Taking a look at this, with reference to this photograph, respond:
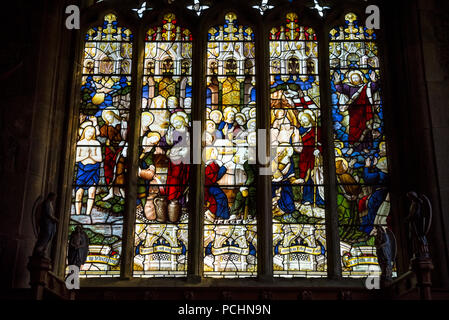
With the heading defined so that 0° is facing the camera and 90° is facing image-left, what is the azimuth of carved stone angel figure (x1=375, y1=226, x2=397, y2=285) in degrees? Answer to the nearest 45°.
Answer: approximately 90°

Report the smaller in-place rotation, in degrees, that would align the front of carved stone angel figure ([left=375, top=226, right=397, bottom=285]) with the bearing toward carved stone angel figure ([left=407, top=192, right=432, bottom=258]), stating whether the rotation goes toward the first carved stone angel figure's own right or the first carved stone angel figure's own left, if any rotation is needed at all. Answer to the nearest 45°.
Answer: approximately 135° to the first carved stone angel figure's own left

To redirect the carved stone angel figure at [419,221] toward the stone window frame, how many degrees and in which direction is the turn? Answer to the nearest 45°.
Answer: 0° — it already faces it

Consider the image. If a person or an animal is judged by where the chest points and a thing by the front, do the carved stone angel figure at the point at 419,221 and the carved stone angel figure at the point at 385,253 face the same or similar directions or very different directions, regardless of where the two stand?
same or similar directions

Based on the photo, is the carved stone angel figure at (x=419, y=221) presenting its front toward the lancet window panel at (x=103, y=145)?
yes

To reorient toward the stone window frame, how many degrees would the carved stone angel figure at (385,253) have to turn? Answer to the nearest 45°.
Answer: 0° — it already faces it

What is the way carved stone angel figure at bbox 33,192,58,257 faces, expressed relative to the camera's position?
facing to the right of the viewer

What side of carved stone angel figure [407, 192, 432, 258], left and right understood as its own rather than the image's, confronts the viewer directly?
left

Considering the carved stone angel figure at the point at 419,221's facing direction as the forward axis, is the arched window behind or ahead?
ahead

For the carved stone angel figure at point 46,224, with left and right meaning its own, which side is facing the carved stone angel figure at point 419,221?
front

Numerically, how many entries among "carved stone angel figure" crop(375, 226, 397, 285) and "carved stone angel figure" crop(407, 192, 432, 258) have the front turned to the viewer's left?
2

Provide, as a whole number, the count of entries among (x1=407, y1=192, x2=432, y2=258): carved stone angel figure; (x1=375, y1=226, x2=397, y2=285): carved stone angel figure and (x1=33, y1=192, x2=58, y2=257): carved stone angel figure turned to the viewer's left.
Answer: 2

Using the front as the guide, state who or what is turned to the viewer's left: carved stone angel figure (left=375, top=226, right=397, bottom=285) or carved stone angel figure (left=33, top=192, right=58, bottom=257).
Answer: carved stone angel figure (left=375, top=226, right=397, bottom=285)

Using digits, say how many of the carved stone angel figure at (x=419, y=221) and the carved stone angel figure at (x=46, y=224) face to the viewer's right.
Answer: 1

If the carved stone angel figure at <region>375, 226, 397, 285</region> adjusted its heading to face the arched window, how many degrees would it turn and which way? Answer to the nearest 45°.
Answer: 0° — it already faces it
